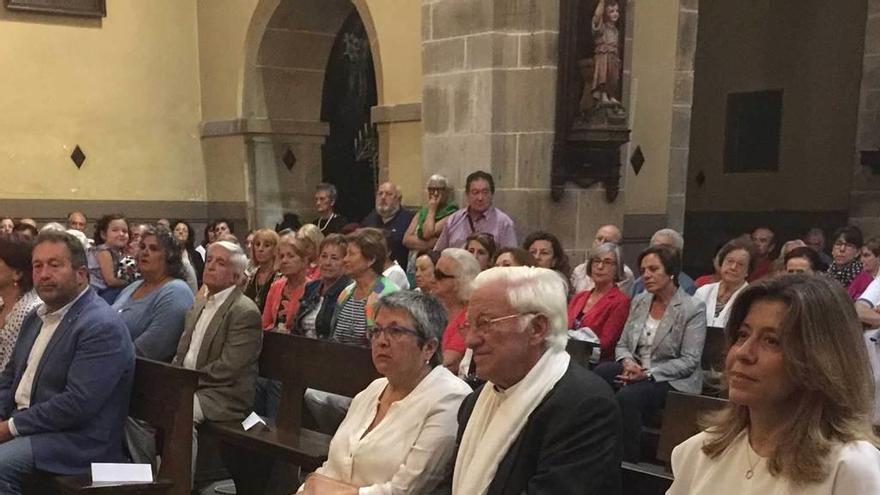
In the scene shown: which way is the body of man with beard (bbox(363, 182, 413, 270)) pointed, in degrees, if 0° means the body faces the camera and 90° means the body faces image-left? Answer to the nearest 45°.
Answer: approximately 45°

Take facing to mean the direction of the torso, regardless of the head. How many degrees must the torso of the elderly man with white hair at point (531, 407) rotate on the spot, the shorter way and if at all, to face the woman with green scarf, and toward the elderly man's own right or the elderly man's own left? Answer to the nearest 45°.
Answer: approximately 135° to the elderly man's own right
